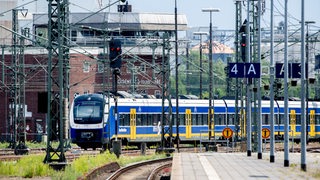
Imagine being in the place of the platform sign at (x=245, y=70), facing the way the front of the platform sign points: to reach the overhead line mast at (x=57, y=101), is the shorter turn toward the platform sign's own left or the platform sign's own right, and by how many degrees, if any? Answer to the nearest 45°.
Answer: approximately 45° to the platform sign's own right

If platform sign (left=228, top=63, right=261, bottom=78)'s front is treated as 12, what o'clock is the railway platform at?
The railway platform is roughly at 12 o'clock from the platform sign.

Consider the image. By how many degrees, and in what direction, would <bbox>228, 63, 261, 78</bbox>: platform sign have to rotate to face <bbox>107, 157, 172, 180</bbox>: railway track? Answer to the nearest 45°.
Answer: approximately 45° to its right

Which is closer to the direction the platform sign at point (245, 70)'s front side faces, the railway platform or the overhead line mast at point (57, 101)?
the railway platform

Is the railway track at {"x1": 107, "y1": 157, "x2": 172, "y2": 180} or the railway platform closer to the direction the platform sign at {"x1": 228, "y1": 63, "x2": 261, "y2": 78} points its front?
the railway platform

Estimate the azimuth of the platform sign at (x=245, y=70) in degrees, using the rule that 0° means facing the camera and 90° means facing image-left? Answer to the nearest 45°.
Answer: approximately 0°
